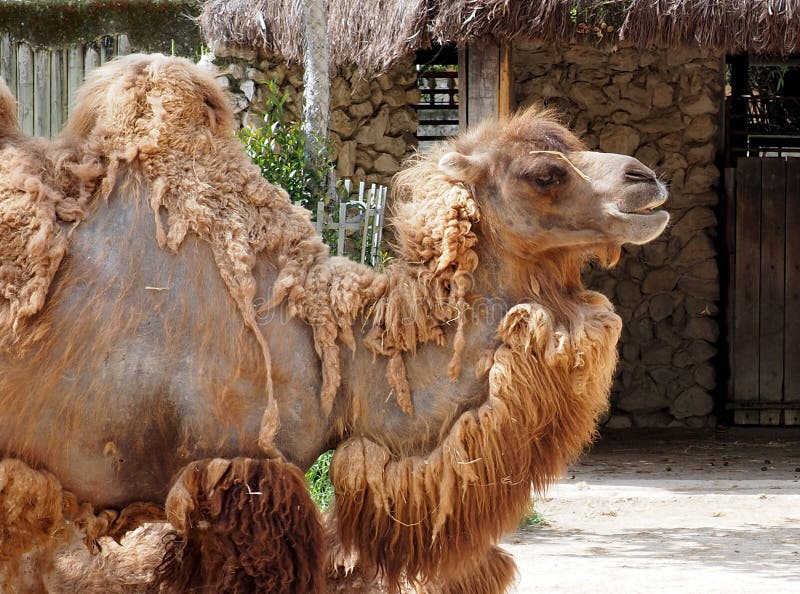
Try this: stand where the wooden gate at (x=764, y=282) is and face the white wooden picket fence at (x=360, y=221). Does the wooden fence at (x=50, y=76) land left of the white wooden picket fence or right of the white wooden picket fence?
right

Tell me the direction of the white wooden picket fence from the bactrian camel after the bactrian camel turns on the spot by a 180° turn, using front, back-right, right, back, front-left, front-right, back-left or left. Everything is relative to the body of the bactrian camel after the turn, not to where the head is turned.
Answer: right

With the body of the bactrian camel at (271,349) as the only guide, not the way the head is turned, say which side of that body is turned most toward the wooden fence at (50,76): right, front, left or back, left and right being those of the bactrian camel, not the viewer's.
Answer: left

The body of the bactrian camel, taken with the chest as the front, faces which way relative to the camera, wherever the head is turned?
to the viewer's right

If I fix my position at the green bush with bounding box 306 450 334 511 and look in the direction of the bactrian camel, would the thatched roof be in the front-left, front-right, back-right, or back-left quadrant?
back-left

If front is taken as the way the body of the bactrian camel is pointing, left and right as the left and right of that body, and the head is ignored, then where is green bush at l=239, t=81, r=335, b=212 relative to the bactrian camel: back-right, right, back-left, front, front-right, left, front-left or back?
left

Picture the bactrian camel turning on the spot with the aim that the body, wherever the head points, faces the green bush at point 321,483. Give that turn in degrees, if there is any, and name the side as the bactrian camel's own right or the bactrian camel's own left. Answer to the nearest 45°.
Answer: approximately 90° to the bactrian camel's own left

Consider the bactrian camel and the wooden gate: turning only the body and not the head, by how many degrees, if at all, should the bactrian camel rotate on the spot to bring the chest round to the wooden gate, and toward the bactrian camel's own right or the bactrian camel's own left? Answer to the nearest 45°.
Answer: approximately 45° to the bactrian camel's own left

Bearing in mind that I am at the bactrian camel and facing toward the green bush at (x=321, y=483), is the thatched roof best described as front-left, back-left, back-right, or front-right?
front-right
